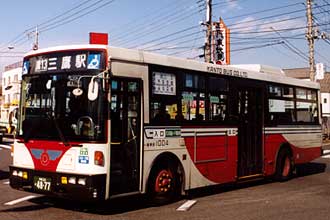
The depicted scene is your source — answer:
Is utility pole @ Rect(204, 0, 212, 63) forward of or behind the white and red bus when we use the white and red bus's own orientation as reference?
behind

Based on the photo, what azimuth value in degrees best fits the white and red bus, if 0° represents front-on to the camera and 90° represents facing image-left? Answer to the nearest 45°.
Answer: approximately 45°
